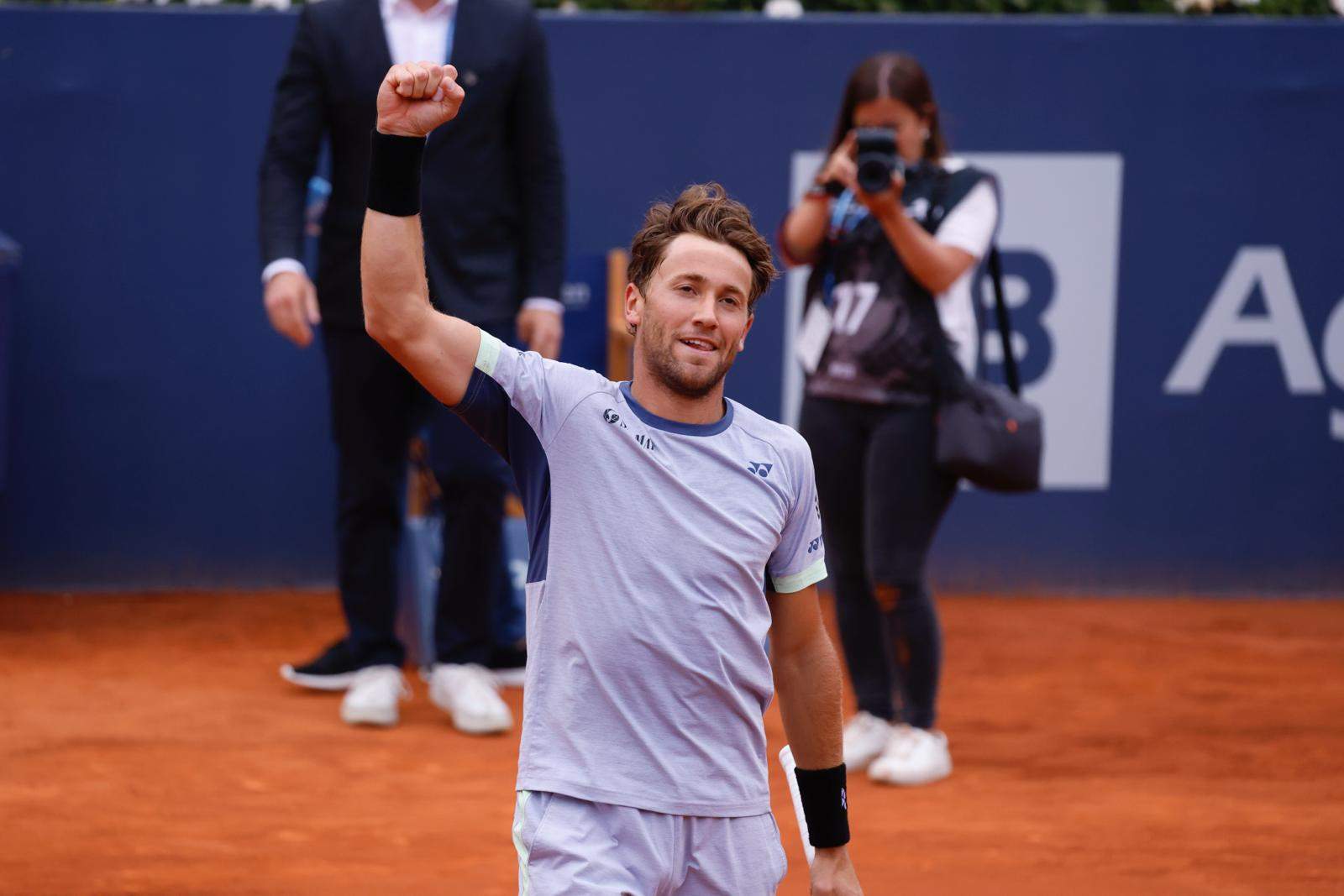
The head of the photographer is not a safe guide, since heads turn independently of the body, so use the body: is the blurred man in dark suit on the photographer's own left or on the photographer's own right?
on the photographer's own right

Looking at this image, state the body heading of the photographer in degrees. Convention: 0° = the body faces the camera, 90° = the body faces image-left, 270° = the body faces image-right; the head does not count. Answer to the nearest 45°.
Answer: approximately 0°

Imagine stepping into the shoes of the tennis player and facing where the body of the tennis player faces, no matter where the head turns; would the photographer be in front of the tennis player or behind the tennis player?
behind

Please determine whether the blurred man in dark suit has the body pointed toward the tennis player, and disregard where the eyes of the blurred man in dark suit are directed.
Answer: yes

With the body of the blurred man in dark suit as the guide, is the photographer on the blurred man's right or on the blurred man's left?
on the blurred man's left

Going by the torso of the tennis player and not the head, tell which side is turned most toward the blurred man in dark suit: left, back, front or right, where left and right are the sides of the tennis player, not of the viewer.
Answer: back

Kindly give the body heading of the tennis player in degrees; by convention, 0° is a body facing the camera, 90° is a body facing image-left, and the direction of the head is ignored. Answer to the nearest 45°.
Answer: approximately 0°
